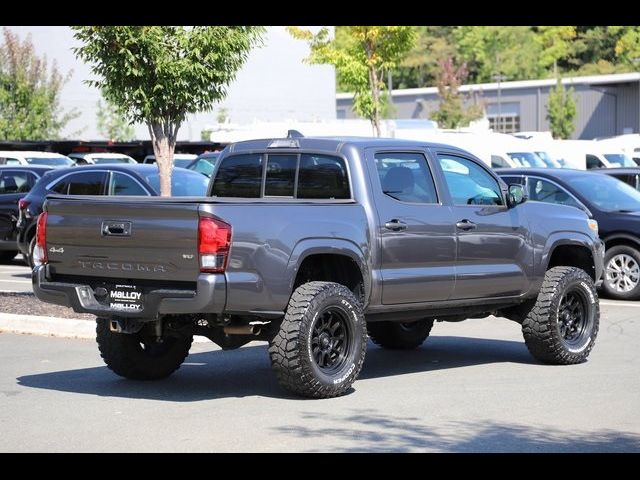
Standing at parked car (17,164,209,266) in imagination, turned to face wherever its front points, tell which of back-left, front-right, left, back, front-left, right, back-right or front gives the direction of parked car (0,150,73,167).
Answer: back-left

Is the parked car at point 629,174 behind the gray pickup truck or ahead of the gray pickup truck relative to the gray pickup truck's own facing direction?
ahead

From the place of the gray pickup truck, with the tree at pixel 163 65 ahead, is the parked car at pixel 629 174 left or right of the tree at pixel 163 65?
right

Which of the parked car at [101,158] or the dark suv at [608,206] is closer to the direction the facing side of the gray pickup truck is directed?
the dark suv

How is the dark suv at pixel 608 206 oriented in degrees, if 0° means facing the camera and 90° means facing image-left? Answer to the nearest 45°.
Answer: approximately 315°

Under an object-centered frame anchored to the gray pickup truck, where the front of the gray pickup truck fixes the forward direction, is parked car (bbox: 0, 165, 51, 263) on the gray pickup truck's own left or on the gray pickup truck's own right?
on the gray pickup truck's own left

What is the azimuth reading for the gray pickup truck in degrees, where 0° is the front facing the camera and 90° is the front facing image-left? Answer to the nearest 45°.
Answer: approximately 225°

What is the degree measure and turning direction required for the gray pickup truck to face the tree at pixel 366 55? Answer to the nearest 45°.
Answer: approximately 45° to its left

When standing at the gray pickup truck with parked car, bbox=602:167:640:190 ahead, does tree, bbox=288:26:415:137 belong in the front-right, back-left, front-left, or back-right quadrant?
front-left

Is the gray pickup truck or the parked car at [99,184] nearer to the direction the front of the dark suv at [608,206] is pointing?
the gray pickup truck

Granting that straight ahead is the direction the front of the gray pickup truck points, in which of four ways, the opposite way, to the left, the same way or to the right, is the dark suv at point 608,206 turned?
to the right

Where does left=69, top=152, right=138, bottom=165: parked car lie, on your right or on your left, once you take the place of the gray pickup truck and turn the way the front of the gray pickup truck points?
on your left

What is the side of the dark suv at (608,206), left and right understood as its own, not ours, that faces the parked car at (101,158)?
back
